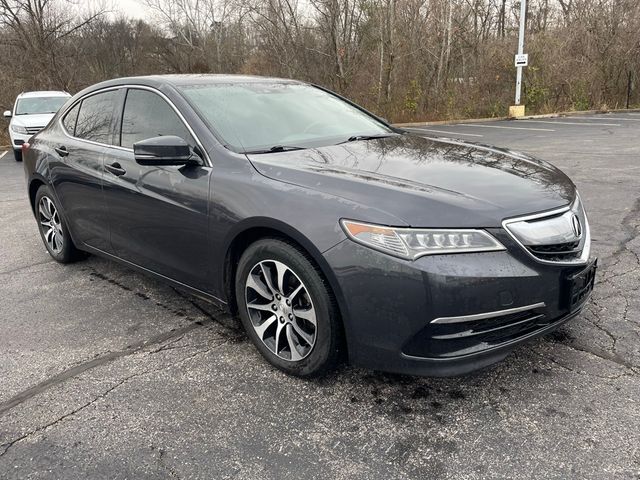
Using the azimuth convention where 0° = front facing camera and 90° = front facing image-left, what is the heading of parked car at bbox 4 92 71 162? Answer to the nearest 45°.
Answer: approximately 0°

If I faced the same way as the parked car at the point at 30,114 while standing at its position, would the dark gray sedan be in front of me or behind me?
in front

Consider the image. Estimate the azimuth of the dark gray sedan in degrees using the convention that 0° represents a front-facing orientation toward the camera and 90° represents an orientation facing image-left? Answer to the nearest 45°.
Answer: approximately 315°

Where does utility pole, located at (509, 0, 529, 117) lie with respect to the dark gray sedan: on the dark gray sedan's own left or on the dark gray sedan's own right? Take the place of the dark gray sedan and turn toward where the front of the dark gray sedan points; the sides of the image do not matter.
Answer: on the dark gray sedan's own left

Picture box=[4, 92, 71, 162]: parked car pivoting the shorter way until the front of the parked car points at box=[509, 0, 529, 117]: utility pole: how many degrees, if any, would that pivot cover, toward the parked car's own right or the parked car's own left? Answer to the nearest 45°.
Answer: approximately 90° to the parked car's own left

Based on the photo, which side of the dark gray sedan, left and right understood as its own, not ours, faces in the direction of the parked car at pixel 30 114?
back

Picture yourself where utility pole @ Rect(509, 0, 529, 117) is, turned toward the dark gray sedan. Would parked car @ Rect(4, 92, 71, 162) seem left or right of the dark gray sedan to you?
right

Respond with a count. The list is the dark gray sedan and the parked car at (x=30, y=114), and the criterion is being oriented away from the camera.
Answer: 0

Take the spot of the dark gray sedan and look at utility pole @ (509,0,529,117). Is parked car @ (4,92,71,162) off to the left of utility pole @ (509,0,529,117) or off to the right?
left
